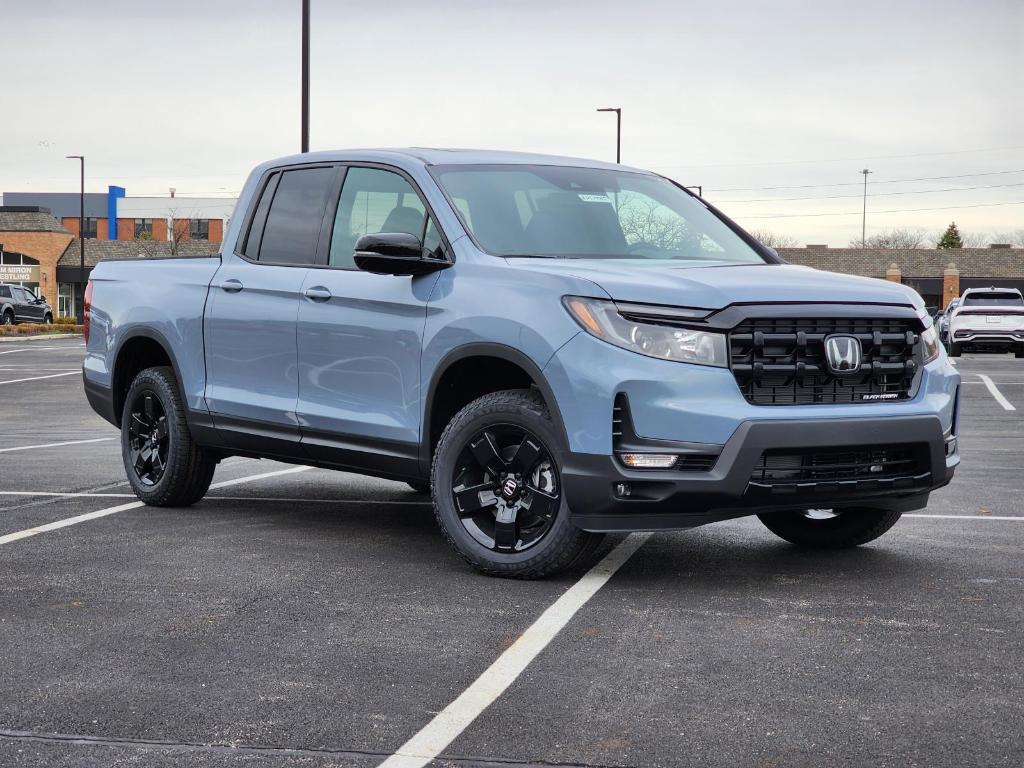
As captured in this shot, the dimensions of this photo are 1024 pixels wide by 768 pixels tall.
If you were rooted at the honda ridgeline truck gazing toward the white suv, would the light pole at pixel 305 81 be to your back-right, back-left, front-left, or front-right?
front-left

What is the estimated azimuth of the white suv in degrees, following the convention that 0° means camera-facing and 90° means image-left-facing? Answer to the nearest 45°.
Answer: approximately 180°

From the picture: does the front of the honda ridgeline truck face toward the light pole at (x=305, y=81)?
no

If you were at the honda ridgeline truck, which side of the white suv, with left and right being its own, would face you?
back

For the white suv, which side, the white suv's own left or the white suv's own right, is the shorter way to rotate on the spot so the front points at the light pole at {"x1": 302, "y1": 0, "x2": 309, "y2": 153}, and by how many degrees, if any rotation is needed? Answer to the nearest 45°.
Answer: approximately 135° to the white suv's own left

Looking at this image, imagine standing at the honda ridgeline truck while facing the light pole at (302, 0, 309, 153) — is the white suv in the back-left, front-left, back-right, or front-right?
front-right

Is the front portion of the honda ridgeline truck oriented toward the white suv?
no

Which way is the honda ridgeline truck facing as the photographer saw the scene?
facing the viewer and to the right of the viewer

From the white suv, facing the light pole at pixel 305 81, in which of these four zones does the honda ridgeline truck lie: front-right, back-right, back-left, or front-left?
front-left

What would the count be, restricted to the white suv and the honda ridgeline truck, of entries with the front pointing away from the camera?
1
